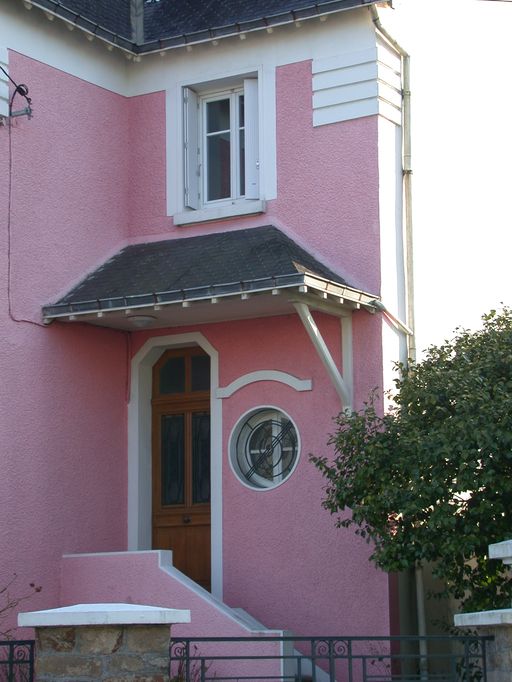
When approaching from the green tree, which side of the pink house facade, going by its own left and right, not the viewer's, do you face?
left

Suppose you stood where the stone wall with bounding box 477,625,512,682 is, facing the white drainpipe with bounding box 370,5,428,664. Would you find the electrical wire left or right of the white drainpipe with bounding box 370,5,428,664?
left

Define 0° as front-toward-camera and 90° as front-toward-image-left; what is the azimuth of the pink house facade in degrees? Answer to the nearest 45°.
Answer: approximately 45°

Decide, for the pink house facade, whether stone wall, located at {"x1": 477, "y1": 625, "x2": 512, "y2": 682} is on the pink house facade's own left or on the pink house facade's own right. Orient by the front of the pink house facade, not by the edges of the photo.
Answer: on the pink house facade's own left
